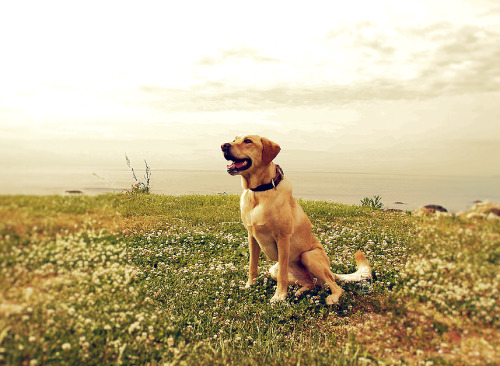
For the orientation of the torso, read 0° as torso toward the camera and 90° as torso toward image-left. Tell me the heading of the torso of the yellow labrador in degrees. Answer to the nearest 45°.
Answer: approximately 45°
